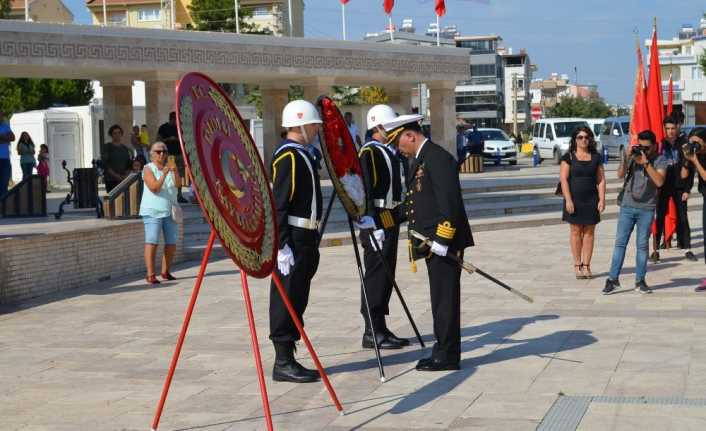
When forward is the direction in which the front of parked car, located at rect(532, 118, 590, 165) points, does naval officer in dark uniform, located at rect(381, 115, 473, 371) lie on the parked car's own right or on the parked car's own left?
on the parked car's own right

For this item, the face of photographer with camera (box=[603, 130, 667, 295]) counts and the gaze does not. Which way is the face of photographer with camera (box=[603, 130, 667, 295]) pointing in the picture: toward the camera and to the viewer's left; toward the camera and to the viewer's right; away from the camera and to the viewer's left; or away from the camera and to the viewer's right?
toward the camera and to the viewer's left

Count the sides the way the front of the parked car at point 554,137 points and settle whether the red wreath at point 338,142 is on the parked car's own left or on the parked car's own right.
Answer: on the parked car's own right

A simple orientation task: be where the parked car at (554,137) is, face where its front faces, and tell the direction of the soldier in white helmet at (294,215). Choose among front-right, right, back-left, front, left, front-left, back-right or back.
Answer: front-right

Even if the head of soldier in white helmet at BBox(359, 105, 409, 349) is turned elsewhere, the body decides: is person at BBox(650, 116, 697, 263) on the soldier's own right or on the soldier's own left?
on the soldier's own left

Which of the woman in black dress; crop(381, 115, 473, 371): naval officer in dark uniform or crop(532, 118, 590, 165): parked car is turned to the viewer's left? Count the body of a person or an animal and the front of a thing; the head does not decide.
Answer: the naval officer in dark uniform

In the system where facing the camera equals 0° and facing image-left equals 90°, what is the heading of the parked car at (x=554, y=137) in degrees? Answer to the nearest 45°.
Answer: approximately 315°

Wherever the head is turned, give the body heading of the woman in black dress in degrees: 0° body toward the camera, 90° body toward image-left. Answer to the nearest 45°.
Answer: approximately 0°

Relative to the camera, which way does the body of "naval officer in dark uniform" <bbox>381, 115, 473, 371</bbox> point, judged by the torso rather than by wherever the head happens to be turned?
to the viewer's left

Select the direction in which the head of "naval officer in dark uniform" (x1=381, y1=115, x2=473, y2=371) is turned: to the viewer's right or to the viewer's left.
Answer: to the viewer's left

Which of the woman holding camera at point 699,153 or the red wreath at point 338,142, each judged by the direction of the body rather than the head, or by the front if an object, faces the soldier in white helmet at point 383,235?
the woman holding camera

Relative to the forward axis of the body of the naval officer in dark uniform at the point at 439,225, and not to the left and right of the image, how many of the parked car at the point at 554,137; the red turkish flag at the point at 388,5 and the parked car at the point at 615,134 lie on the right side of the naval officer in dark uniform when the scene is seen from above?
3

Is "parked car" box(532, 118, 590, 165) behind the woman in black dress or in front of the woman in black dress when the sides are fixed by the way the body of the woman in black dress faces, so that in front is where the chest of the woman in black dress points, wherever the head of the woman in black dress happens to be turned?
behind

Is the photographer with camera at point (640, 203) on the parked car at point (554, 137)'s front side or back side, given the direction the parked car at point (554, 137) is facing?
on the front side

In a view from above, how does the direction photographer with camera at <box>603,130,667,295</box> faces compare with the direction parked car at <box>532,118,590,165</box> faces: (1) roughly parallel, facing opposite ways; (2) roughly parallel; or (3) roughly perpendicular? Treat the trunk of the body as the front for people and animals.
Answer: roughly perpendicular

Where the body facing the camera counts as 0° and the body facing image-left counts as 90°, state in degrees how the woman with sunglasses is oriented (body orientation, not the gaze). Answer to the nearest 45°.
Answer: approximately 315°
